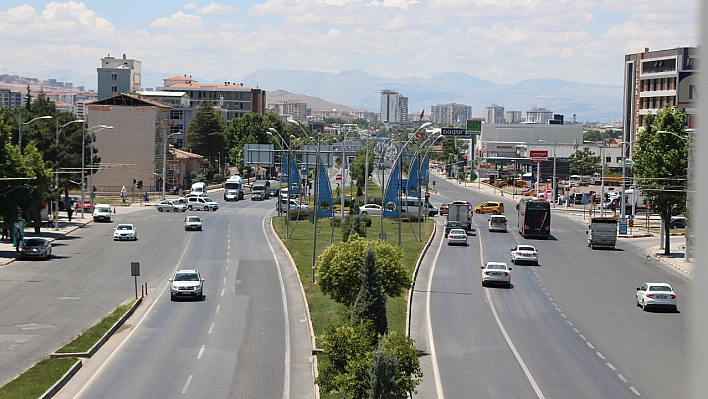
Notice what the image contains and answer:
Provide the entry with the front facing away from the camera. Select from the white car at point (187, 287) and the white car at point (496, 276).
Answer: the white car at point (496, 276)

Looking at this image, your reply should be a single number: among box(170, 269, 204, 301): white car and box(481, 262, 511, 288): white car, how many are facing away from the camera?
1

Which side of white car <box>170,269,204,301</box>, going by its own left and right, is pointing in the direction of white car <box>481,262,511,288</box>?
left

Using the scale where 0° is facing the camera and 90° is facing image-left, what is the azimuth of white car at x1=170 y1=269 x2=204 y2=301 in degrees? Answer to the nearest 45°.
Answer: approximately 0°

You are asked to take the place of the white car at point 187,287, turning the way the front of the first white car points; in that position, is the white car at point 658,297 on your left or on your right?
on your left

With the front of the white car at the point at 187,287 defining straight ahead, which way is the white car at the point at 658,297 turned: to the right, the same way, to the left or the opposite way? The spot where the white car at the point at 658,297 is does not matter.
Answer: the opposite way

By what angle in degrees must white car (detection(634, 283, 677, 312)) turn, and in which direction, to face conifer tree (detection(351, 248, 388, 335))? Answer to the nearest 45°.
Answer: approximately 90° to its left

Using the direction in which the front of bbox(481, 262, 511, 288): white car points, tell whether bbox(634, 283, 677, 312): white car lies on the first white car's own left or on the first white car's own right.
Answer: on the first white car's own right

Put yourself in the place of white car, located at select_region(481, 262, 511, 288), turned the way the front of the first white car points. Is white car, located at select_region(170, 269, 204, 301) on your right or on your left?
on your left

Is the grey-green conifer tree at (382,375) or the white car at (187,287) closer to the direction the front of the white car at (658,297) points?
the white car at (187,287)

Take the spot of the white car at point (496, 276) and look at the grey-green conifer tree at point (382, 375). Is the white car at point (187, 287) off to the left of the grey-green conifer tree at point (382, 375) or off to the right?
right

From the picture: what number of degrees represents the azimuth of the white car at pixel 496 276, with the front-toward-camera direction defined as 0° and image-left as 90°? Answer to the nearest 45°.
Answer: approximately 180°

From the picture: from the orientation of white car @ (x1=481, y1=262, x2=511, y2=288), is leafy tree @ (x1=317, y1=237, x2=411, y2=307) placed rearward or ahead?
rearward
